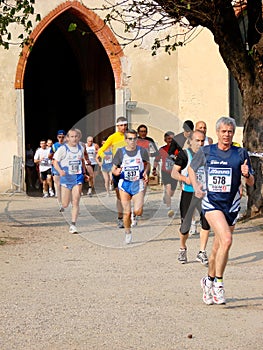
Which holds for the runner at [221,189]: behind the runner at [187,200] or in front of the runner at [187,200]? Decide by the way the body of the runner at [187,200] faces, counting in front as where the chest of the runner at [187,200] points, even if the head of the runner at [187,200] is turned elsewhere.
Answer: in front

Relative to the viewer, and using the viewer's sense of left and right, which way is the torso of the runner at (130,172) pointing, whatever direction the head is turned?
facing the viewer

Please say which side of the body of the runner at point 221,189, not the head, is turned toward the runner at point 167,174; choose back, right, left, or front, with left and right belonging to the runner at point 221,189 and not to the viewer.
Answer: back

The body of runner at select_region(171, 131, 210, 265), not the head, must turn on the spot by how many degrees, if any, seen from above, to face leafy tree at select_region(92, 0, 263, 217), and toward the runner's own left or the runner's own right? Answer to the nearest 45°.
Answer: approximately 135° to the runner's own left

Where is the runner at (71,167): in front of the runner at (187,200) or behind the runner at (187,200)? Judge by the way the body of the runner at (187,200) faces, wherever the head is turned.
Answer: behind

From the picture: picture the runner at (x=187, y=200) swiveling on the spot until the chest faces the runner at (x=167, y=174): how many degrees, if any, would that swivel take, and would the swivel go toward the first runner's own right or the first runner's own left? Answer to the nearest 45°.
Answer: approximately 135° to the first runner's own left

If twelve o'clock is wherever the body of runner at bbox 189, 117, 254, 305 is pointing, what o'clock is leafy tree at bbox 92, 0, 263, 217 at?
The leafy tree is roughly at 6 o'clock from the runner.

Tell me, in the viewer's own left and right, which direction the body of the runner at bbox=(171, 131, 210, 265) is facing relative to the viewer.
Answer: facing the viewer and to the right of the viewer

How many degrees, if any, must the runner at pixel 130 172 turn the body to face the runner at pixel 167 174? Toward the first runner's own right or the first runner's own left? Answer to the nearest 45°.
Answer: approximately 180°

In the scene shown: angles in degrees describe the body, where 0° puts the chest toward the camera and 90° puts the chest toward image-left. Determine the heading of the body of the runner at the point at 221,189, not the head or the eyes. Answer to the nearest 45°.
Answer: approximately 0°

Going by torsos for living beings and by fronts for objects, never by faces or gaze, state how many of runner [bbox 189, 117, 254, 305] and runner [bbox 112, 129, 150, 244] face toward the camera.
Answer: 2
